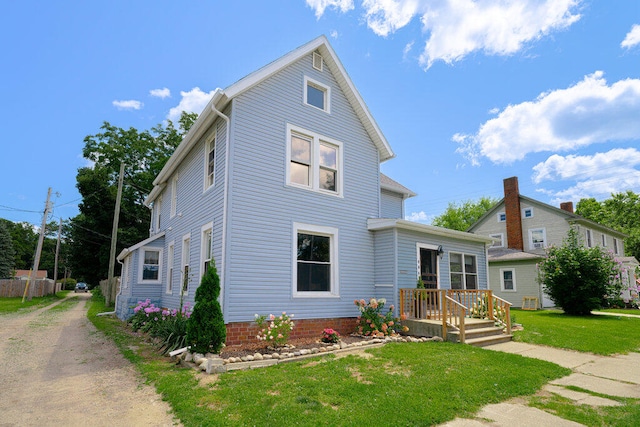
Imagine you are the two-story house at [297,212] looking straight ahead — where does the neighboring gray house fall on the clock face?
The neighboring gray house is roughly at 9 o'clock from the two-story house.

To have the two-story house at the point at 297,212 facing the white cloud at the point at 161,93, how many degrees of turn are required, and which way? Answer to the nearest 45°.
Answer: approximately 180°

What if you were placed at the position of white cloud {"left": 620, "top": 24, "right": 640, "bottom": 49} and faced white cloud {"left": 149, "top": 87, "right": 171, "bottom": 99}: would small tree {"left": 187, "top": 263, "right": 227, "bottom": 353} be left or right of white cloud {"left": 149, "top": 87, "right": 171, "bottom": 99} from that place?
left

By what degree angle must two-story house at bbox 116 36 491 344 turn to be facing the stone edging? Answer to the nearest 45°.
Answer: approximately 45° to its right

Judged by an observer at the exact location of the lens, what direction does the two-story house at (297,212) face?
facing the viewer and to the right of the viewer

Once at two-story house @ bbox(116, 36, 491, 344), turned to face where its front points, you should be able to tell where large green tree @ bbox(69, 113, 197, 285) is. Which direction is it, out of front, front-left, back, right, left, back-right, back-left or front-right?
back

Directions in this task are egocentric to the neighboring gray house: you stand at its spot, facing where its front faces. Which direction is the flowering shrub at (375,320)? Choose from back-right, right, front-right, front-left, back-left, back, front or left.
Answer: front-right

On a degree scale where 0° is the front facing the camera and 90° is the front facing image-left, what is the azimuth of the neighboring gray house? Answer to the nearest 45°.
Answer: approximately 315°

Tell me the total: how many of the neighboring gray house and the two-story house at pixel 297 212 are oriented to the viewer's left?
0
